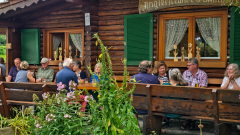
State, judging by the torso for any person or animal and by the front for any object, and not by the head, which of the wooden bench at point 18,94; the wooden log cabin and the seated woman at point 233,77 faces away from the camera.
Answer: the wooden bench

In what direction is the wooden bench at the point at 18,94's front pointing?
away from the camera

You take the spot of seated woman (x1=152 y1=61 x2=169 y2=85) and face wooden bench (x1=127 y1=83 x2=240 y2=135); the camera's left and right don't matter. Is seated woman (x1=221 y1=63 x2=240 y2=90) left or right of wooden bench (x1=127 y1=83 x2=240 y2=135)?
left

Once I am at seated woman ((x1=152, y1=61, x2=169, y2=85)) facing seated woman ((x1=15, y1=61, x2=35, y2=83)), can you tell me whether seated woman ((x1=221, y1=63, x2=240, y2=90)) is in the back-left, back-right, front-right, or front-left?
back-left

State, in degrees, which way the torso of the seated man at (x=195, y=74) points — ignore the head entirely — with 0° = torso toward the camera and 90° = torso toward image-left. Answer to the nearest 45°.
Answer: approximately 45°

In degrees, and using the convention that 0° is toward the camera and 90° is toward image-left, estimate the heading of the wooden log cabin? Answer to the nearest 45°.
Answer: approximately 0°

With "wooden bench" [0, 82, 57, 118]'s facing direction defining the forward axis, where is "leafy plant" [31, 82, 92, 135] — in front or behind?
behind

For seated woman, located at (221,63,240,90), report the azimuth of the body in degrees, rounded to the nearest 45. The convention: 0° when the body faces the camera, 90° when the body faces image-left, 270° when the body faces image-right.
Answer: approximately 45°

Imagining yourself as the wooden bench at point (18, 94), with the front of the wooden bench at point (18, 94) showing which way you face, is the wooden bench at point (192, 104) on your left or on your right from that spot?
on your right

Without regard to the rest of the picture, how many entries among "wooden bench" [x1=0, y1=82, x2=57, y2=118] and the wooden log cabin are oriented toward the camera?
1
